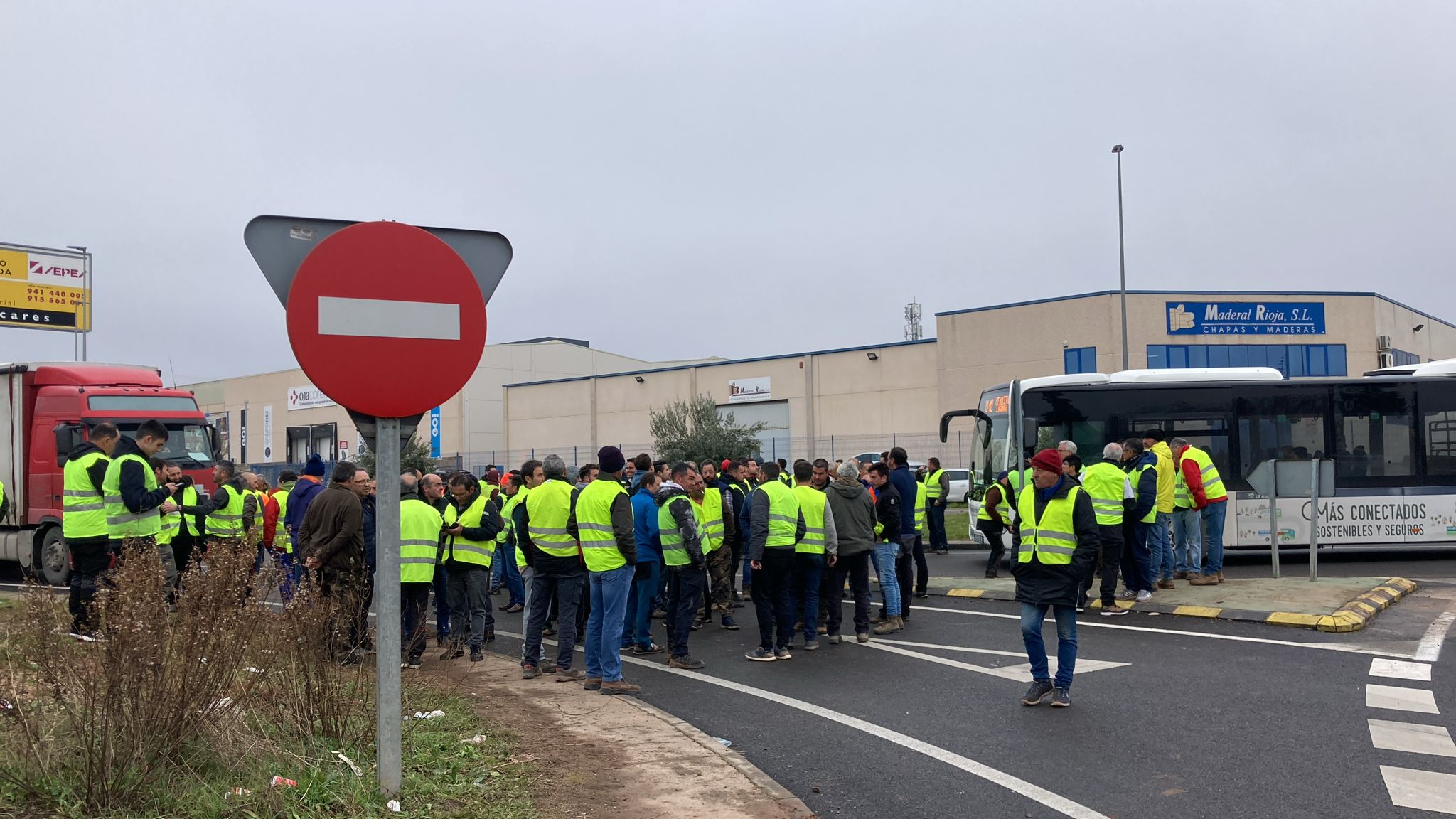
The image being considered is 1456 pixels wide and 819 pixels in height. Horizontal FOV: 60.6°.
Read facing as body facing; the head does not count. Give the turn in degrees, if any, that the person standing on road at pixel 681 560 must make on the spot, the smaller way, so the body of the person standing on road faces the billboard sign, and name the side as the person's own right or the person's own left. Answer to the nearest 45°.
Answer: approximately 135° to the person's own left

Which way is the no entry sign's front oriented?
toward the camera

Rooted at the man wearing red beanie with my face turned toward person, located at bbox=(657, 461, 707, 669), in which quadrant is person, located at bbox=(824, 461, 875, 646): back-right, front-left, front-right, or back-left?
front-right

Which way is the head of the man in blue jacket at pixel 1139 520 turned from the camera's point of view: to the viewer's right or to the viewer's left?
to the viewer's left

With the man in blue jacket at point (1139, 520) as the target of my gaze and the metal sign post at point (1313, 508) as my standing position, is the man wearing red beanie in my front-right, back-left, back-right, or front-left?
front-left

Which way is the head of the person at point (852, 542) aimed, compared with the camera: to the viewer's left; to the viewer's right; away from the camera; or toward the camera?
away from the camera

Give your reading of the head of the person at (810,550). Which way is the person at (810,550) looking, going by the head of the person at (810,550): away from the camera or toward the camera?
away from the camera

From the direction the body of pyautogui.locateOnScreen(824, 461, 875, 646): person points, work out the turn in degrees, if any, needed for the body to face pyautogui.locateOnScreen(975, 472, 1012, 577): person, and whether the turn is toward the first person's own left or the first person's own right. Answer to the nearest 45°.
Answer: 0° — they already face them

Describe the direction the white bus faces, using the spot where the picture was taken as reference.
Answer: facing to the left of the viewer

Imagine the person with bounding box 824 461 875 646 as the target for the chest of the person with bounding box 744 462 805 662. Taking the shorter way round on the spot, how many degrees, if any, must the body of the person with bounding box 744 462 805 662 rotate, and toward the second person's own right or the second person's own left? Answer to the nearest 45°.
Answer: approximately 90° to the second person's own right

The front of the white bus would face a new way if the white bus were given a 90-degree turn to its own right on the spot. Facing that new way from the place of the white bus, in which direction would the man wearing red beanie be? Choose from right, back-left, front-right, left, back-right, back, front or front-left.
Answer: back

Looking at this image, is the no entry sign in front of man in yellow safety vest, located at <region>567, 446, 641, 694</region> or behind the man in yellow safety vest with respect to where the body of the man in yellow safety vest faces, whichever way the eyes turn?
behind

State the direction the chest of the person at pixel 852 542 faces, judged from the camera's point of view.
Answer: away from the camera

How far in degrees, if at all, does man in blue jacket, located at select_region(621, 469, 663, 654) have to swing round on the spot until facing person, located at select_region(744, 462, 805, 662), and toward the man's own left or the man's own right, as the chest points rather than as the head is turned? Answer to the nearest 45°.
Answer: approximately 45° to the man's own right
